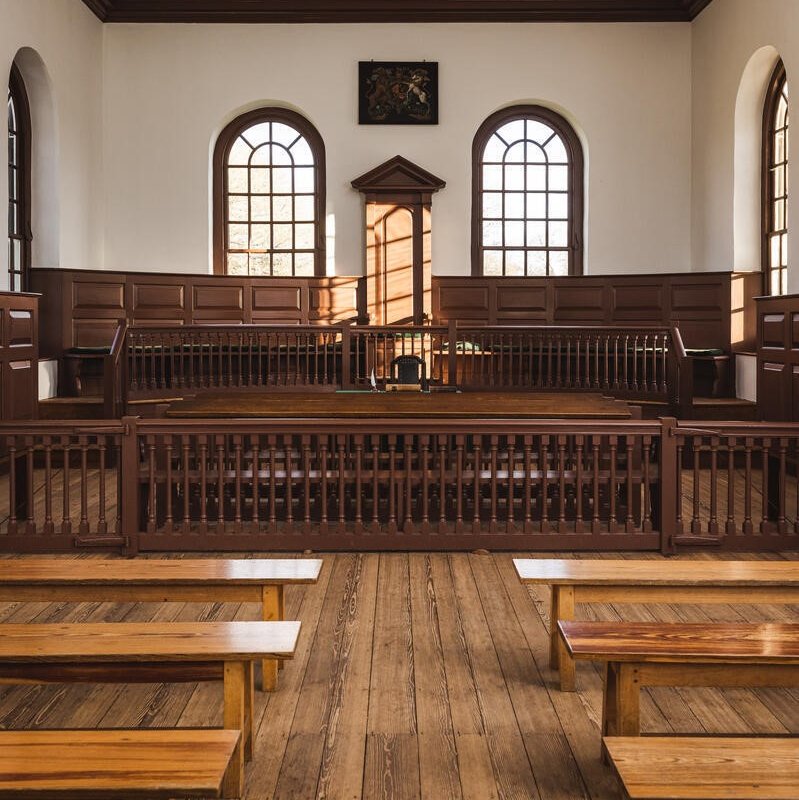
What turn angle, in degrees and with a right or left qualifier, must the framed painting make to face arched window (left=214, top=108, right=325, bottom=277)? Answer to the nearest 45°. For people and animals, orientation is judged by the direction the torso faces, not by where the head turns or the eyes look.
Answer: approximately 90° to its right

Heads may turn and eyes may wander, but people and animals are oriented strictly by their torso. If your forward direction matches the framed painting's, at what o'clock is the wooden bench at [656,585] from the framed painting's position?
The wooden bench is roughly at 12 o'clock from the framed painting.

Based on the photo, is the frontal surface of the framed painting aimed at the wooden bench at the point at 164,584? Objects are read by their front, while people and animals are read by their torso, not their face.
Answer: yes

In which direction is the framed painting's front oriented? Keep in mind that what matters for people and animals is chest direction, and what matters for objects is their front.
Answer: toward the camera

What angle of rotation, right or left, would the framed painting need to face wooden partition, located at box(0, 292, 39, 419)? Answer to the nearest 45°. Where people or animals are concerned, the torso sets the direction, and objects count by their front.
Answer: approximately 45° to its right

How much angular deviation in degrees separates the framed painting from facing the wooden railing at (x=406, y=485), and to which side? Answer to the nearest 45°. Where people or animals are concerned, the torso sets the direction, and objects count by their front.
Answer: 0° — it already faces it

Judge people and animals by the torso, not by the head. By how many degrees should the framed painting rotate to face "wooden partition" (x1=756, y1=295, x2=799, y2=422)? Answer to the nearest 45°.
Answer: approximately 45° to its left

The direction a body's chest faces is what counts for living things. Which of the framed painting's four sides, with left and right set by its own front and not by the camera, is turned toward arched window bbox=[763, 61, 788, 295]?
left

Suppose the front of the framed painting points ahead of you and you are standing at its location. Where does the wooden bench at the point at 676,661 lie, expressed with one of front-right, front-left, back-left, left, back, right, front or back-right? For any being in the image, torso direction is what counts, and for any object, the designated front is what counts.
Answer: front

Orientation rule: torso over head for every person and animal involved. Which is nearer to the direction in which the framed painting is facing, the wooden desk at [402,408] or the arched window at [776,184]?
the wooden desk

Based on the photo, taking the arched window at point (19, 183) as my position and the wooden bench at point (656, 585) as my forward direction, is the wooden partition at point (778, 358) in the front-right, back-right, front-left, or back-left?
front-left

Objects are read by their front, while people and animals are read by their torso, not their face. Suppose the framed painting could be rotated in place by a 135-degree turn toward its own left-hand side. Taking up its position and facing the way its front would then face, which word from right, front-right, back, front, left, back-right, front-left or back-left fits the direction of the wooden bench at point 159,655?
back-right

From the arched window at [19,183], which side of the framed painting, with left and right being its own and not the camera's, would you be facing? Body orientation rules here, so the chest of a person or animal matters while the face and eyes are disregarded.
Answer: right

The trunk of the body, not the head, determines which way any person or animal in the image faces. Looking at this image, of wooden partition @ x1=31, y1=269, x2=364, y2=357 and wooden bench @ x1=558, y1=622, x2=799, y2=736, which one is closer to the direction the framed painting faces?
the wooden bench
